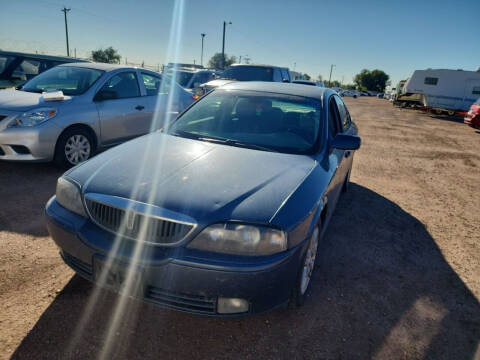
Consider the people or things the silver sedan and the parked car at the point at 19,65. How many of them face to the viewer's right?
0

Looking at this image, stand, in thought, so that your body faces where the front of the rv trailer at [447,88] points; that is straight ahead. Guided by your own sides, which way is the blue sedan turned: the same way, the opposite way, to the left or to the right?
to the left

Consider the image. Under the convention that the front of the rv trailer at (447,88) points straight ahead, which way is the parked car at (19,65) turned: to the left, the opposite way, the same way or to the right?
to the left

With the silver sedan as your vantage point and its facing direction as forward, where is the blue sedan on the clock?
The blue sedan is roughly at 10 o'clock from the silver sedan.

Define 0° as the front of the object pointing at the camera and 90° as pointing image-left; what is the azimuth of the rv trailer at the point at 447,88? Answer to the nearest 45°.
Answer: approximately 90°
